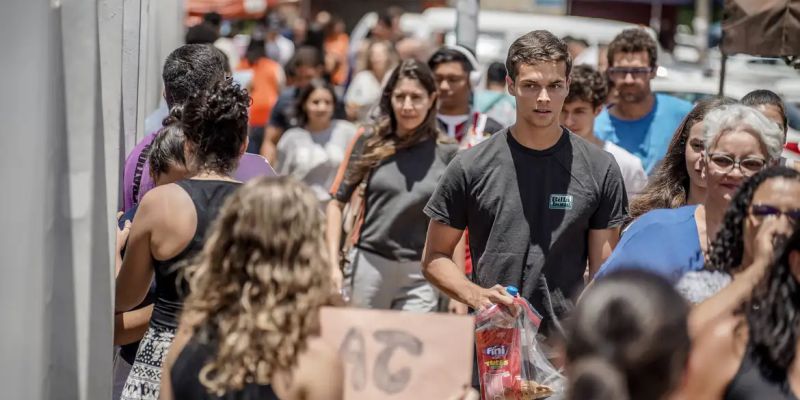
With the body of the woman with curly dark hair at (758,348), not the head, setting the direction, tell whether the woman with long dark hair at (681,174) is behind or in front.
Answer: behind

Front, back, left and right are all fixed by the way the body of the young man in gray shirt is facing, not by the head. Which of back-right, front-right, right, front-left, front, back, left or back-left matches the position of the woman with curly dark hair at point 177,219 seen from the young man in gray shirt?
front-right

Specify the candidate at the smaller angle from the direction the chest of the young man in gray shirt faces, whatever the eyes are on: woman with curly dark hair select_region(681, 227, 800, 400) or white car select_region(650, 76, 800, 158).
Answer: the woman with curly dark hair

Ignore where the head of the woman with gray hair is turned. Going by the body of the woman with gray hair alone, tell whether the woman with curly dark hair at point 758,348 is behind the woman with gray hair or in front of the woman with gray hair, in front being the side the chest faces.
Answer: in front

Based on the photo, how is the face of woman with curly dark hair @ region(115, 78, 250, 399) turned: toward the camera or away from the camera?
away from the camera

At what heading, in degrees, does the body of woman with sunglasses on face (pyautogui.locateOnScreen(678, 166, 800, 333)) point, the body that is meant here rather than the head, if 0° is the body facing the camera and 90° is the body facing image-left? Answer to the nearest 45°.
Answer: approximately 315°

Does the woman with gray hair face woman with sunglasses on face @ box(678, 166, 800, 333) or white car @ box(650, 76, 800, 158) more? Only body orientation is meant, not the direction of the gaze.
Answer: the woman with sunglasses on face
